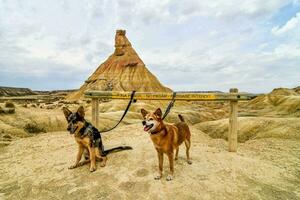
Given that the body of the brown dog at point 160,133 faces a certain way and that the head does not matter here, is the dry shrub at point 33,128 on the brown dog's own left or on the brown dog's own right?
on the brown dog's own right

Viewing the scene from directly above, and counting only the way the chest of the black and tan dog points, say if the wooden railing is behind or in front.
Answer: behind

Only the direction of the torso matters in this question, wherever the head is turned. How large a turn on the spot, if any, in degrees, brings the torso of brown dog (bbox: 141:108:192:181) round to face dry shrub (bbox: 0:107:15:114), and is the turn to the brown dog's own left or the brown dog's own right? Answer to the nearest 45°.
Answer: approximately 90° to the brown dog's own right

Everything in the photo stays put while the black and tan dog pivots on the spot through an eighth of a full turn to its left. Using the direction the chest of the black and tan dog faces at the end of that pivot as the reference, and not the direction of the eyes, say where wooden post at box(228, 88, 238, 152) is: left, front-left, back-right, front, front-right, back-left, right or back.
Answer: left

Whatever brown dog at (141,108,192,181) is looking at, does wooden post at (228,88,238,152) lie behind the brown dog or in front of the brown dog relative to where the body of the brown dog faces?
behind

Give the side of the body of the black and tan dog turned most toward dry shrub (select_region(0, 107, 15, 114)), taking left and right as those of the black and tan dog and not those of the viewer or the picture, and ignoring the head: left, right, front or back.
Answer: right

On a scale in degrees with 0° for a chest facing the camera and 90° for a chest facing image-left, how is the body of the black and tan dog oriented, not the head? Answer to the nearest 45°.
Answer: approximately 45°

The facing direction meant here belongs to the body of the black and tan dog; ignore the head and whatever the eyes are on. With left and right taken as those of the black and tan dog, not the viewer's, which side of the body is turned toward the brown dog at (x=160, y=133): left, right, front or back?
left

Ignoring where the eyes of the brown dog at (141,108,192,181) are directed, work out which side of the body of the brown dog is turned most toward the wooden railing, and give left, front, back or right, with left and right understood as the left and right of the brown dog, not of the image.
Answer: back

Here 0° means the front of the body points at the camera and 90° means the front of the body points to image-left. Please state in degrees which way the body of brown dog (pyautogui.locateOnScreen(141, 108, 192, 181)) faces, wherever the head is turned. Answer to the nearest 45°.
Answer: approximately 45°
